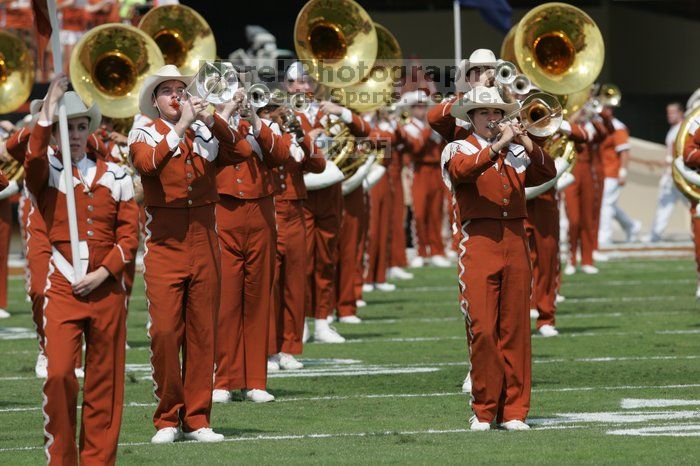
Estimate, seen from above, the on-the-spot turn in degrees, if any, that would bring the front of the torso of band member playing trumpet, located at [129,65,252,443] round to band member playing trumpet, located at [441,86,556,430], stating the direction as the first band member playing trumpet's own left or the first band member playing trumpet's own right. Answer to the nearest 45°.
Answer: approximately 45° to the first band member playing trumpet's own left

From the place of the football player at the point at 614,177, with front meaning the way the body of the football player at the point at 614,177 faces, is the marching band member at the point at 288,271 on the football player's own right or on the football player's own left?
on the football player's own left

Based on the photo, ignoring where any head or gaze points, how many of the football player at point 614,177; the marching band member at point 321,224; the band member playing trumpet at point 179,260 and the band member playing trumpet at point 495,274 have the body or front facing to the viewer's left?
1

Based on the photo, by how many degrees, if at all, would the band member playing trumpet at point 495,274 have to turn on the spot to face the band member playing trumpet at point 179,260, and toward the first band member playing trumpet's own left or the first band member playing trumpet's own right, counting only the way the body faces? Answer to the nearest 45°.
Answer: approximately 135° to the first band member playing trumpet's own right

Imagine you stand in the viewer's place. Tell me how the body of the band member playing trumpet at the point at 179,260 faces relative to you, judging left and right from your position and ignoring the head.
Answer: facing the viewer and to the right of the viewer

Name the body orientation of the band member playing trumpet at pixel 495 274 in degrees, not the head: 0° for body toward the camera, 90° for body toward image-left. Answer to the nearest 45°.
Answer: approximately 315°

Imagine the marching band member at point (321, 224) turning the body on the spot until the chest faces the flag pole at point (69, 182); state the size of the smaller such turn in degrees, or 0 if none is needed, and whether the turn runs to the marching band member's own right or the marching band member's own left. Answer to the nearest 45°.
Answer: approximately 45° to the marching band member's own right

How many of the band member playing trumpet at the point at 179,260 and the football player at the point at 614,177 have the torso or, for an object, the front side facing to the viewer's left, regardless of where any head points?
1
